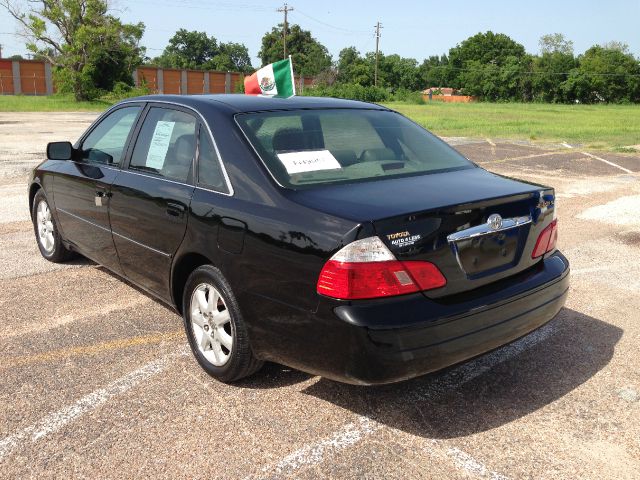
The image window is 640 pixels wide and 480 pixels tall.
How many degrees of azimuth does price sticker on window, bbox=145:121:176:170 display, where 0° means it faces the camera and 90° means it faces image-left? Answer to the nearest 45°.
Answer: approximately 45°

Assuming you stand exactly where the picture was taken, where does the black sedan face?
facing away from the viewer and to the left of the viewer

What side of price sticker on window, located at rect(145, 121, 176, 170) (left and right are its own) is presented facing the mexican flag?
back

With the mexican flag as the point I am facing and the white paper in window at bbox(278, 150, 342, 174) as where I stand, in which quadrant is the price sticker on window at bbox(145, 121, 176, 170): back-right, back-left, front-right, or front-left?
front-left

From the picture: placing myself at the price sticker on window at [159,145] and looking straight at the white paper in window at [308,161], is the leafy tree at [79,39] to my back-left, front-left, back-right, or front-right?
back-left
